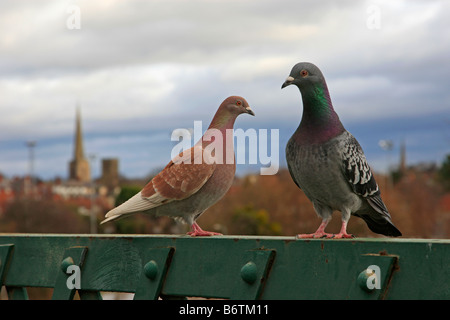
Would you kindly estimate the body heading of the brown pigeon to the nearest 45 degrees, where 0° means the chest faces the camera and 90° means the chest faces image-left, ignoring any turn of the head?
approximately 270°

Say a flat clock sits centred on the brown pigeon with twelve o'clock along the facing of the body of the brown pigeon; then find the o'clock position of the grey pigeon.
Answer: The grey pigeon is roughly at 1 o'clock from the brown pigeon.

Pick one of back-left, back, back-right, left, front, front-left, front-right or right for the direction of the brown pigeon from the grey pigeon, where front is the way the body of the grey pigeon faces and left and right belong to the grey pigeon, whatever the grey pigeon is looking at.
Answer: front-right

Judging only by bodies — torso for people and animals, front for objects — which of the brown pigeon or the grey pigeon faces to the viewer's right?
the brown pigeon

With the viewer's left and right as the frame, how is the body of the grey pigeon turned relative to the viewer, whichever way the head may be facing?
facing the viewer and to the left of the viewer

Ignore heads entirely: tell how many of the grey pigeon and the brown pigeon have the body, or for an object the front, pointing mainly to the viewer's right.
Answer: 1
